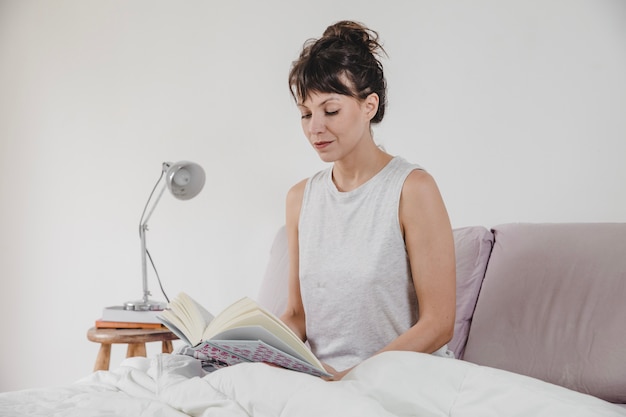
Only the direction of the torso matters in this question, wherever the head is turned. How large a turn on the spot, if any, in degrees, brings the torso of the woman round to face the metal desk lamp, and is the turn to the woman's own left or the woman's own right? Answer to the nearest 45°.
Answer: approximately 90° to the woman's own right

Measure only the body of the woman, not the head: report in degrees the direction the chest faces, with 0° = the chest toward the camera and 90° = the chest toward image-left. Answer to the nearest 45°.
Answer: approximately 45°

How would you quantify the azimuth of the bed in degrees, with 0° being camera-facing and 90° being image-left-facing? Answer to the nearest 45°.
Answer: approximately 45°

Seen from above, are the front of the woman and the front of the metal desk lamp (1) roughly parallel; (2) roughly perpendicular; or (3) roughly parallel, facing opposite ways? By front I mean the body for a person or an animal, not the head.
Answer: roughly perpendicular

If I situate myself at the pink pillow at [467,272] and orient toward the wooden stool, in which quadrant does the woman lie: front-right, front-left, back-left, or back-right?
front-left

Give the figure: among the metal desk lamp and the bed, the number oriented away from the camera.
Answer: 0

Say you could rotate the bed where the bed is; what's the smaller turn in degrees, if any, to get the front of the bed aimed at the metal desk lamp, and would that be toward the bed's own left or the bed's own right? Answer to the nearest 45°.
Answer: approximately 135° to the bed's own right

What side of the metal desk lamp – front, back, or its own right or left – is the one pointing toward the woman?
front

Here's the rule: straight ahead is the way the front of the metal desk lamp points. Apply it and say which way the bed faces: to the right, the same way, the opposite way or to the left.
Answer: to the right

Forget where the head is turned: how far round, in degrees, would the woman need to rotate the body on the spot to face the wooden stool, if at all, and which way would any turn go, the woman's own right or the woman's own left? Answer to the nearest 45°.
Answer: approximately 90° to the woman's own right

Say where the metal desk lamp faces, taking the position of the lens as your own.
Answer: facing the viewer and to the right of the viewer

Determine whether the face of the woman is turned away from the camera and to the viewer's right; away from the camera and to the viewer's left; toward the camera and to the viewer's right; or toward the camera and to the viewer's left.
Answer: toward the camera and to the viewer's left
